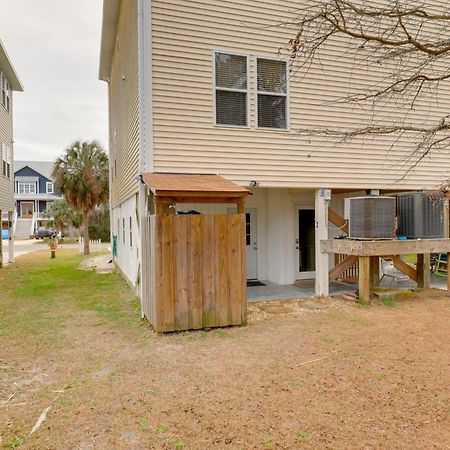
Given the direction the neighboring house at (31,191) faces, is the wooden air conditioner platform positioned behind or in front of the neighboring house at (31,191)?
in front

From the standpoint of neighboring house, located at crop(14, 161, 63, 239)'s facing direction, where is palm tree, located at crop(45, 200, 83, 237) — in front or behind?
in front

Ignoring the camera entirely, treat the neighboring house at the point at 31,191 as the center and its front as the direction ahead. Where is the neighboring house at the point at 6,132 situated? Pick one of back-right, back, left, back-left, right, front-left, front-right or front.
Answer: front

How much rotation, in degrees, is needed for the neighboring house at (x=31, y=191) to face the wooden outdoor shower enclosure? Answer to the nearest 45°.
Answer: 0° — it already faces it

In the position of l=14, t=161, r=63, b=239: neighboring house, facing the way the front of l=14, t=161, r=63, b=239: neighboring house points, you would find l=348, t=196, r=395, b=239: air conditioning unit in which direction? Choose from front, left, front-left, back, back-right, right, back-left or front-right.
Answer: front

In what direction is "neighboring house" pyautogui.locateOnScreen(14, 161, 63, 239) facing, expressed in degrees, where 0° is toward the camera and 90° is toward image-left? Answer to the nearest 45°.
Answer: approximately 0°
